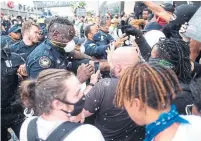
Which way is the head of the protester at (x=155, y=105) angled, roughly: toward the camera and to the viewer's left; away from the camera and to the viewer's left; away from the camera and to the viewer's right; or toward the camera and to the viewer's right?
away from the camera and to the viewer's left

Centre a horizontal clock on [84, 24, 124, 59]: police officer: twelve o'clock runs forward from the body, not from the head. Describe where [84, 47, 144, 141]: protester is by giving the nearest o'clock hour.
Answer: The protester is roughly at 3 o'clock from the police officer.

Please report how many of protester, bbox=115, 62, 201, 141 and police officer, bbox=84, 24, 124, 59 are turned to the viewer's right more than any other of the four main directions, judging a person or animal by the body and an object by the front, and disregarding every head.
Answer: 1

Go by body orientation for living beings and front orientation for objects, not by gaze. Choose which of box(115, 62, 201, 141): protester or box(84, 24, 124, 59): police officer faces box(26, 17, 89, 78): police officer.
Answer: the protester

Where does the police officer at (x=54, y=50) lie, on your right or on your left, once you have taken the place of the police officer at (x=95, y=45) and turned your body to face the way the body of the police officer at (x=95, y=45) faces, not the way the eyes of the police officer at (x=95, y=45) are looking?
on your right

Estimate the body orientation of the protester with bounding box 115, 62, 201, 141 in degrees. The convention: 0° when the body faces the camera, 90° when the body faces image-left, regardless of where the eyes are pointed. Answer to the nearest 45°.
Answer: approximately 135°

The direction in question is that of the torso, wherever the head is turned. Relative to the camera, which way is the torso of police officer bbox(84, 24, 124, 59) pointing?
to the viewer's right

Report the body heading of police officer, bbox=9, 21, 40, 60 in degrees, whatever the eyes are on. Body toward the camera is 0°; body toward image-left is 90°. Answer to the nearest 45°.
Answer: approximately 315°
